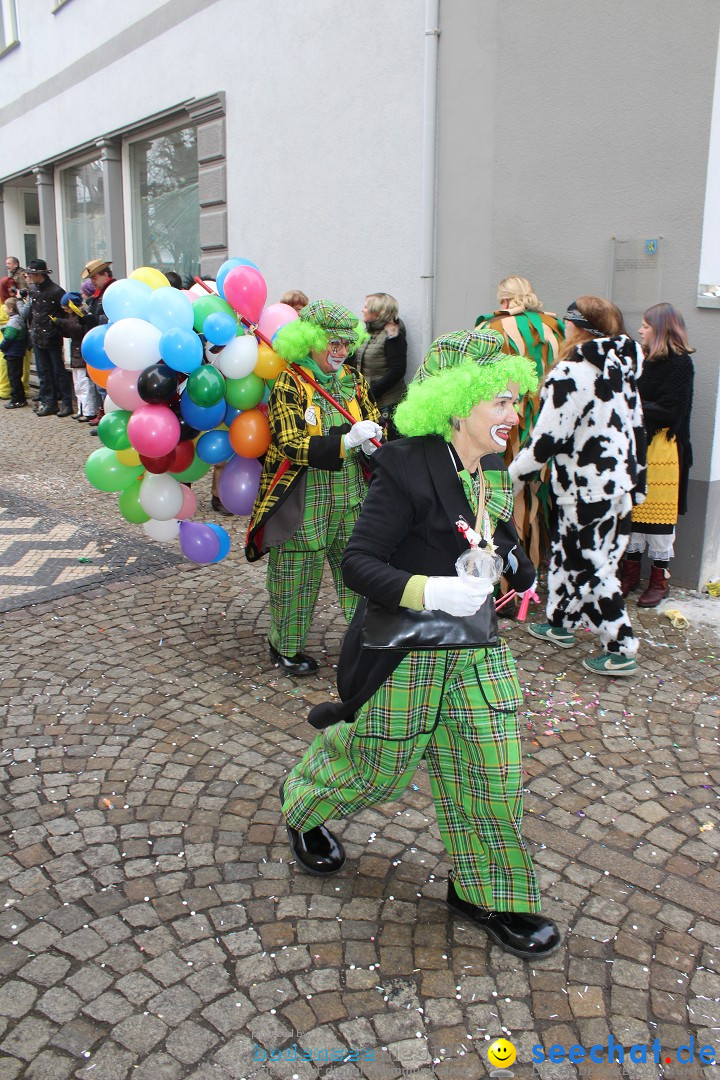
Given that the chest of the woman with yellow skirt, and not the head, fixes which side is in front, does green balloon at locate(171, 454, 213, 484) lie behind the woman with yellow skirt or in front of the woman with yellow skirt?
in front

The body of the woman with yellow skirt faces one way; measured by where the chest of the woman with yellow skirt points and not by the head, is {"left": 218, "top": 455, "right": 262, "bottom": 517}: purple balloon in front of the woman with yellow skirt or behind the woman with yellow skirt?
in front

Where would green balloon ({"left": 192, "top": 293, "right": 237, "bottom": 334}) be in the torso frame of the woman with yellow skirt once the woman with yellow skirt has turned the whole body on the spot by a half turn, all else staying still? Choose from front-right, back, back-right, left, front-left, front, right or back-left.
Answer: back-right

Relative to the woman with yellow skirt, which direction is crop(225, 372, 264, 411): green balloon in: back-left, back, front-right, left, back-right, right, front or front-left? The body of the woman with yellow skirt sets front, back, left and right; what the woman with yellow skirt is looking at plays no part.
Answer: front-left

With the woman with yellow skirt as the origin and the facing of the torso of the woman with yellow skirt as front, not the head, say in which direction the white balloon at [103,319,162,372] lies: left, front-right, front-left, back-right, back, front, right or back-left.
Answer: front-left

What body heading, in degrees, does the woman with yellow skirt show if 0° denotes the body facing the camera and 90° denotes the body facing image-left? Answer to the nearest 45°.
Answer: approximately 90°

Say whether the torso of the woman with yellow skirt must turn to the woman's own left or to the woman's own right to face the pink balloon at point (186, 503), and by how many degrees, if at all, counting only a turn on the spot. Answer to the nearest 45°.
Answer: approximately 45° to the woman's own left

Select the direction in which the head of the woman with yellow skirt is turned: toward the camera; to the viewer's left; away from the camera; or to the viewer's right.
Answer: to the viewer's left

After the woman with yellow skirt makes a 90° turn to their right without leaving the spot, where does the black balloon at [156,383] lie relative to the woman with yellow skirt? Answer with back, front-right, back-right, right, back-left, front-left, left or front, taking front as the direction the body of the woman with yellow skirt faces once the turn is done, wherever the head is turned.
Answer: back-left
